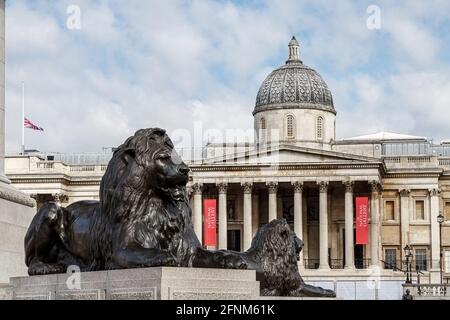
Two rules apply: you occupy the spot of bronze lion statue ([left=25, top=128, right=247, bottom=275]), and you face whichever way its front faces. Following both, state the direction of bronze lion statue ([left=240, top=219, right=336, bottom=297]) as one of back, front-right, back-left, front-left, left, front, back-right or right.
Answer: left

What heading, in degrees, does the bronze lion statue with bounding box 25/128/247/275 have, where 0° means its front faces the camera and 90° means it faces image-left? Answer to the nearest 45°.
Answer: approximately 315°
